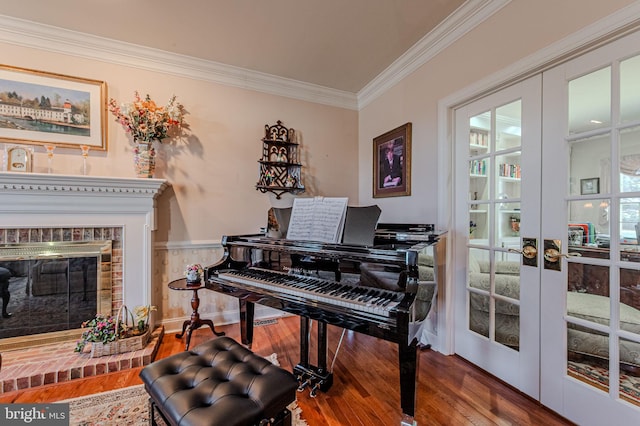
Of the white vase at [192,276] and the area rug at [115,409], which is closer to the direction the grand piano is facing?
the area rug

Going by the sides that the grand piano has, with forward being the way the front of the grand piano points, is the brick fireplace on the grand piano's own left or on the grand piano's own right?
on the grand piano's own right

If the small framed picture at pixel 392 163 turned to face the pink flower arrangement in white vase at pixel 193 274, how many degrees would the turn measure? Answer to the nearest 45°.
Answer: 0° — it already faces it

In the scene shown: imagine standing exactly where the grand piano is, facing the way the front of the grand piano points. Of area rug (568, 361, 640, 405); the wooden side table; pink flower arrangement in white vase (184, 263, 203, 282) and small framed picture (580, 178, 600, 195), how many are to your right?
2

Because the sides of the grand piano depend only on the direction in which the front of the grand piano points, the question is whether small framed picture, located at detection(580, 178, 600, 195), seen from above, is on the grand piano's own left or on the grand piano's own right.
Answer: on the grand piano's own left

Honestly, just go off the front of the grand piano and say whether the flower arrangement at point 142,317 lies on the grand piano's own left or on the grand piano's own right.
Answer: on the grand piano's own right

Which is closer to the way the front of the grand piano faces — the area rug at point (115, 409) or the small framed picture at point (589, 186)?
the area rug

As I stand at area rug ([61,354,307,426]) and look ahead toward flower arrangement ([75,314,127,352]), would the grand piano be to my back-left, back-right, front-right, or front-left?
back-right

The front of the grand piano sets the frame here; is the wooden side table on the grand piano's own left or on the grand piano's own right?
on the grand piano's own right

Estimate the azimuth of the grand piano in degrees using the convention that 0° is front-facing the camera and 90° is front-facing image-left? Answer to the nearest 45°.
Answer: approximately 45°

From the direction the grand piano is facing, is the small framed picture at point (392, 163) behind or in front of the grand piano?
behind

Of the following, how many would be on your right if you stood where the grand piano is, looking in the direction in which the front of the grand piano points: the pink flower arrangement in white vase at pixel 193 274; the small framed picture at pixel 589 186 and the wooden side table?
2

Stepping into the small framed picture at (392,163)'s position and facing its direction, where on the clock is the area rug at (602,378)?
The area rug is roughly at 9 o'clock from the small framed picture.

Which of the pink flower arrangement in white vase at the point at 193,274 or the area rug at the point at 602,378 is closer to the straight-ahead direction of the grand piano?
the pink flower arrangement in white vase

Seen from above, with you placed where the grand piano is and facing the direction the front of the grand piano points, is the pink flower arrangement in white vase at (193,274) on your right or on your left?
on your right

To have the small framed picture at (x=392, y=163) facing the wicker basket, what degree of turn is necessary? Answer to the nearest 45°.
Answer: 0° — it already faces it
